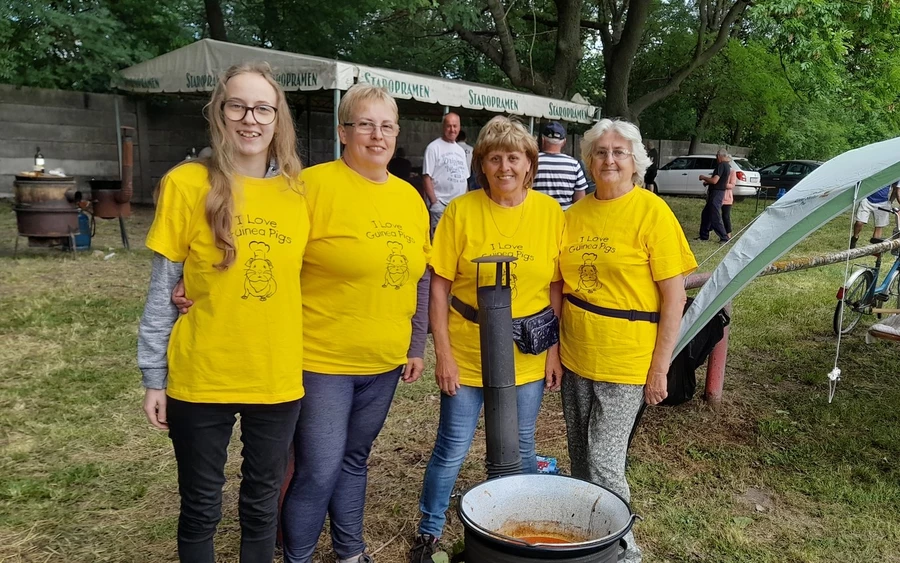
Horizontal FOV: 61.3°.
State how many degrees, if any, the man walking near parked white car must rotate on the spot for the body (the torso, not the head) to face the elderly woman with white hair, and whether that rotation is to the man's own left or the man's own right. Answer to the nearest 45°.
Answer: approximately 90° to the man's own left

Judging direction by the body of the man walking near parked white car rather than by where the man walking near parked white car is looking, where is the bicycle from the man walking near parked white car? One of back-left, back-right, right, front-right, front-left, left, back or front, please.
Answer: left

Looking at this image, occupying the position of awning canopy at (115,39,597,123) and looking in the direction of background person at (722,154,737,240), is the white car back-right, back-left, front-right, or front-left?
front-left

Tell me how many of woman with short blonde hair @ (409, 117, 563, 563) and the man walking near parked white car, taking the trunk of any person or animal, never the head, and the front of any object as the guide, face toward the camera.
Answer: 1

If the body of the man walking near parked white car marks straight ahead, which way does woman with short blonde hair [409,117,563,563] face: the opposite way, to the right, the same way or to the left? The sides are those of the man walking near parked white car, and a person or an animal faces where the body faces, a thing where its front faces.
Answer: to the left

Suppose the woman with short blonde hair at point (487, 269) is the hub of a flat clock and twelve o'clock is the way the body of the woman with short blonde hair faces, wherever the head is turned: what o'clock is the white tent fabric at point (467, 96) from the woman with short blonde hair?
The white tent fabric is roughly at 6 o'clock from the woman with short blonde hair.

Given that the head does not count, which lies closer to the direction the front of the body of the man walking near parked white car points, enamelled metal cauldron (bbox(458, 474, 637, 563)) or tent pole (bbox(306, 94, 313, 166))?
the tent pole

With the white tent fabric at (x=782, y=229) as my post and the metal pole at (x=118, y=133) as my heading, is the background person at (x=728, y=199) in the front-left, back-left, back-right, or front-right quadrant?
front-right

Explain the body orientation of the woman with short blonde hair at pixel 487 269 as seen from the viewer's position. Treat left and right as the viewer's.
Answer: facing the viewer

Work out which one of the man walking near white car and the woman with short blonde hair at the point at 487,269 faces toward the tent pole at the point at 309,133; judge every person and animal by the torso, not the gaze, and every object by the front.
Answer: the man walking near white car

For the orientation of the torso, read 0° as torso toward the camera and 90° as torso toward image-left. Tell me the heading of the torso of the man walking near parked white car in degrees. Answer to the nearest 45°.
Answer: approximately 90°
